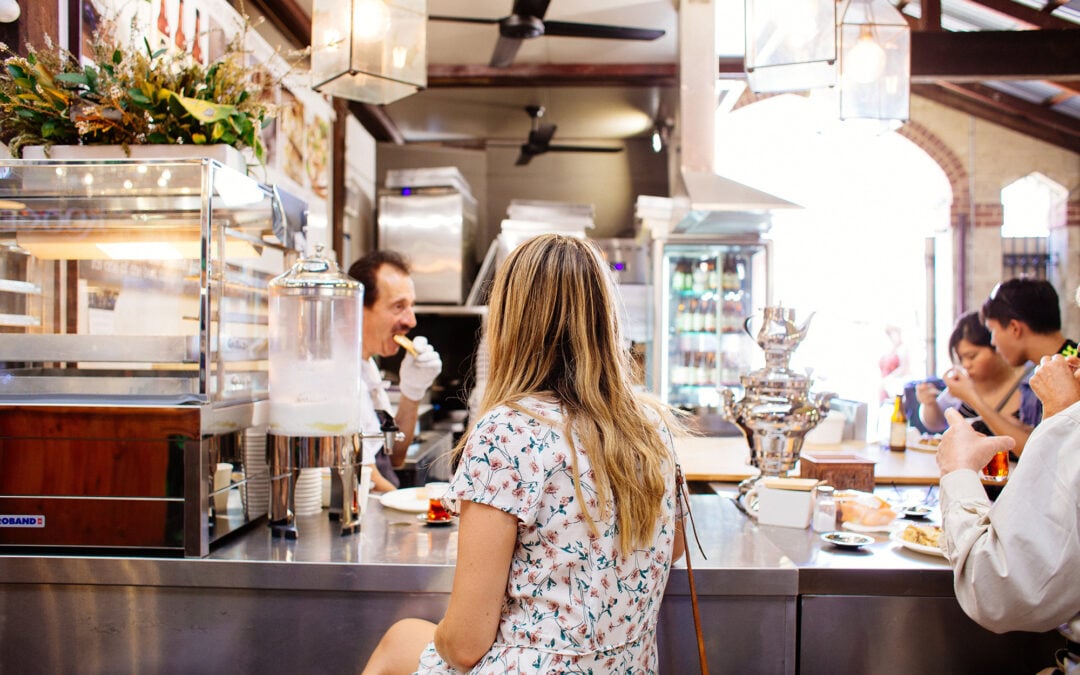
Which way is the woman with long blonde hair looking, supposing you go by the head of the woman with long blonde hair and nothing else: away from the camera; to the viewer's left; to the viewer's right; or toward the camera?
away from the camera

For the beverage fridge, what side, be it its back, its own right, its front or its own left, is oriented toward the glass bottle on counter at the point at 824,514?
front

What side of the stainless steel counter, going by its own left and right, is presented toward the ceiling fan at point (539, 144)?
back

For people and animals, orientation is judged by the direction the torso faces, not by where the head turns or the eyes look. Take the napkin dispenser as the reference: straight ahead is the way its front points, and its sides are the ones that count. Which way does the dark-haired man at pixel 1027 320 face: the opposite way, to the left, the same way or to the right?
to the right

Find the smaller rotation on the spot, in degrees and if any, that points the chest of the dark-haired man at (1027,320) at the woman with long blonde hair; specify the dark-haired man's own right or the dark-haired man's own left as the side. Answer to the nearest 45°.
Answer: approximately 90° to the dark-haired man's own left

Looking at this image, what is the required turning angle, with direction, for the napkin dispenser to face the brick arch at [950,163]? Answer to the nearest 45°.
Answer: approximately 180°

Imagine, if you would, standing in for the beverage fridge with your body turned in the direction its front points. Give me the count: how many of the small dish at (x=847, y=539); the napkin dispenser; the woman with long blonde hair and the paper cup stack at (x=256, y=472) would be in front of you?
4

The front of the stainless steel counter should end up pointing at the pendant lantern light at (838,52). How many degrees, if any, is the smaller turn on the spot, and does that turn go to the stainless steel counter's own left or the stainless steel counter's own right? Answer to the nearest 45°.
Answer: approximately 135° to the stainless steel counter's own left

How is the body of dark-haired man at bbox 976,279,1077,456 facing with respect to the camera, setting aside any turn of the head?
to the viewer's left

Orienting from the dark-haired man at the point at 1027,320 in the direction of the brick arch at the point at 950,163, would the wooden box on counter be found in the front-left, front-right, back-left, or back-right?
back-left

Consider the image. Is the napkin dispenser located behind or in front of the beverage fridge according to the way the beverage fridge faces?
in front

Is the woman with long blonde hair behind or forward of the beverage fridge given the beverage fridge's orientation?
forward
